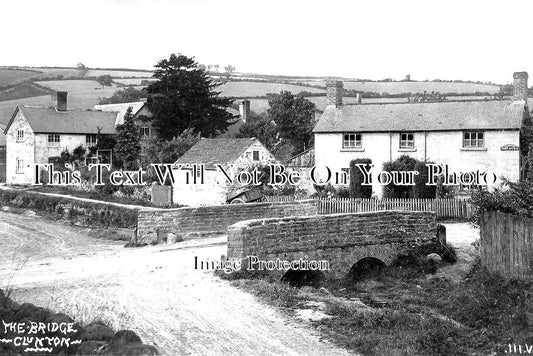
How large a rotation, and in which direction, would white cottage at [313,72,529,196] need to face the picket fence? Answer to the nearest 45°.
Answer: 0° — it already faces it

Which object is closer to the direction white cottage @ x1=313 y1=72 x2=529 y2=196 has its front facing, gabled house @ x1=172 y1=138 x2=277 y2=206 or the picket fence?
the picket fence

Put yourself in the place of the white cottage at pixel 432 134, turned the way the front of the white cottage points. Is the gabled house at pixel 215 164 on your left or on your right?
on your right

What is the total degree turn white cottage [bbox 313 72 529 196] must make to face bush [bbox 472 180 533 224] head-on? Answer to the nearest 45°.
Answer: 0° — it already faces it

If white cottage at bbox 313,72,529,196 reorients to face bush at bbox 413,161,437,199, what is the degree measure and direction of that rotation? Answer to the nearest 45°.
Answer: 0° — it already faces it

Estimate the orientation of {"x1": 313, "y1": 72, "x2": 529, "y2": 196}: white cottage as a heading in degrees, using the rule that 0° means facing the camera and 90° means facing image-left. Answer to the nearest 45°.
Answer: approximately 0°

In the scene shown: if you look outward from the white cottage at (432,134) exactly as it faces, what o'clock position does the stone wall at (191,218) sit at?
The stone wall is roughly at 1 o'clock from the white cottage.

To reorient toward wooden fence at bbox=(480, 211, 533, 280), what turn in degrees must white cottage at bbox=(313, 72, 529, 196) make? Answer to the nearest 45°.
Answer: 0° — it already faces it
